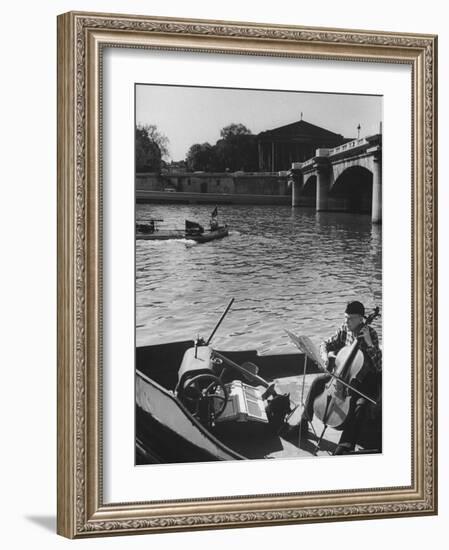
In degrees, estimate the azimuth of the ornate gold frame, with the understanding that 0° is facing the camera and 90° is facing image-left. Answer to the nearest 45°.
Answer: approximately 315°
